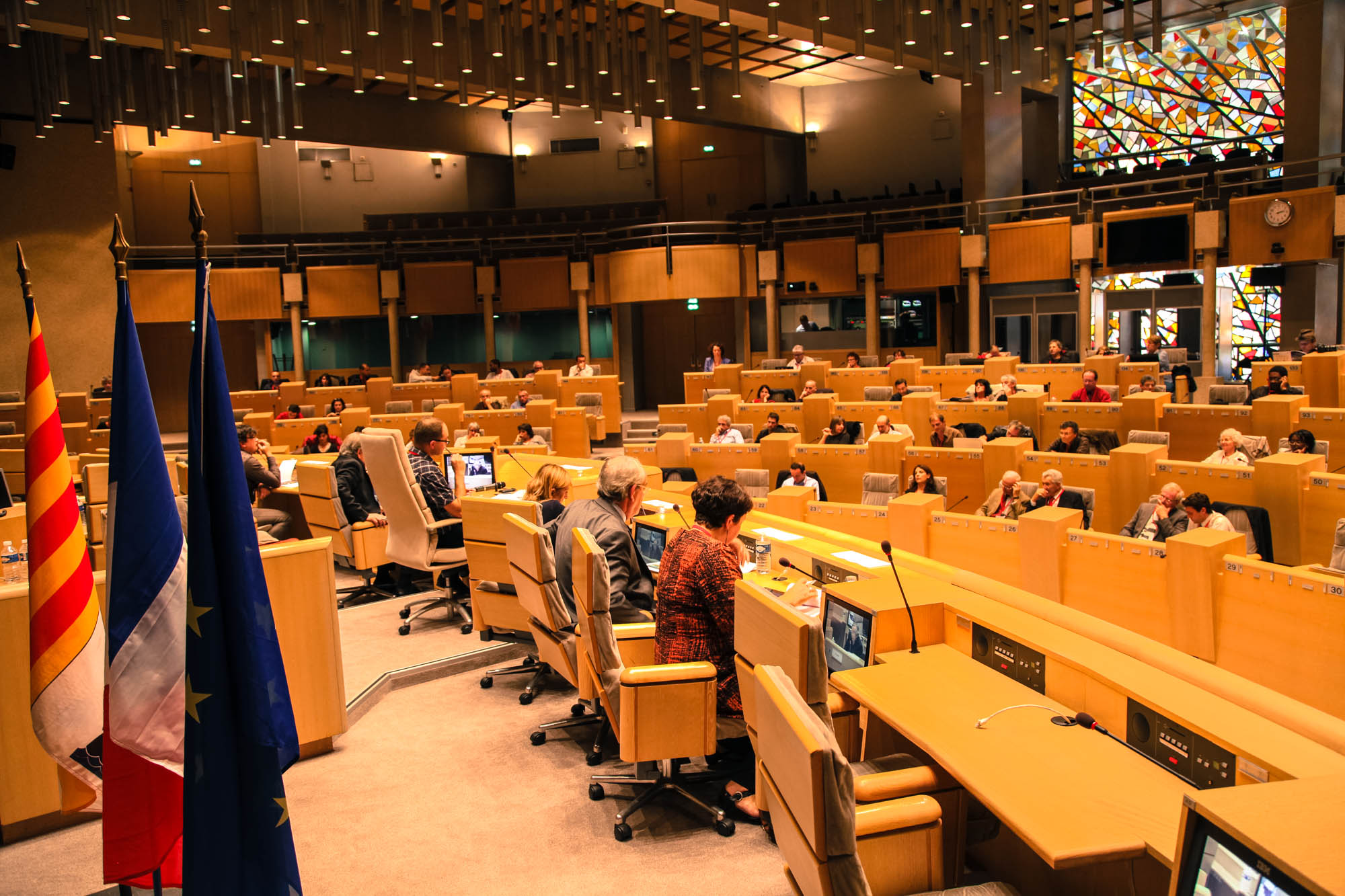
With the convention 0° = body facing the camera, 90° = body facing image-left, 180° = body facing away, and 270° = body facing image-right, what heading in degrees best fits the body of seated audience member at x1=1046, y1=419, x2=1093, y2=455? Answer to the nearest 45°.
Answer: approximately 45°

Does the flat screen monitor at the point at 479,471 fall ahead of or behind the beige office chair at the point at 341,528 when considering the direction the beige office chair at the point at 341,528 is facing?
ahead

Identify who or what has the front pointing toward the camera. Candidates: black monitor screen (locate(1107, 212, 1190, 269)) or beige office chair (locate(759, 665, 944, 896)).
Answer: the black monitor screen

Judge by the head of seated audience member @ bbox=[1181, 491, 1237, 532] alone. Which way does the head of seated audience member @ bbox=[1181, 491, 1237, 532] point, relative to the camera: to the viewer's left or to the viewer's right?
to the viewer's left

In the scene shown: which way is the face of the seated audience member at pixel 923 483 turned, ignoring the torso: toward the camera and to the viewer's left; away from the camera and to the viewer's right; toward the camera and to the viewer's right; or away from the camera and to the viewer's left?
toward the camera and to the viewer's left

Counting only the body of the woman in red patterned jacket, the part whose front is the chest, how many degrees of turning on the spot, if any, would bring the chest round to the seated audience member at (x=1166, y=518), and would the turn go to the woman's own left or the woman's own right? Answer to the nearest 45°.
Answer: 0° — they already face them

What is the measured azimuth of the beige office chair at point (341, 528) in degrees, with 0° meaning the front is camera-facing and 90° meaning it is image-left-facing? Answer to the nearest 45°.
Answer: approximately 225°

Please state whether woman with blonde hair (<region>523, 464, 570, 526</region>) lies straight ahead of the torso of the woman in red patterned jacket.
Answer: no

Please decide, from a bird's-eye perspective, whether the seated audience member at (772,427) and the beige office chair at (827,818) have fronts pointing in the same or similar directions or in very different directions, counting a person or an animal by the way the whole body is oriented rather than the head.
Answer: very different directions

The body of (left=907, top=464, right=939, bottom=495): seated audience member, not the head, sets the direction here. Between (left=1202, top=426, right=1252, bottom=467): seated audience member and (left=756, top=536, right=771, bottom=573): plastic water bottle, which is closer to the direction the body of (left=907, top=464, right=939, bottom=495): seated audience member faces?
the plastic water bottle

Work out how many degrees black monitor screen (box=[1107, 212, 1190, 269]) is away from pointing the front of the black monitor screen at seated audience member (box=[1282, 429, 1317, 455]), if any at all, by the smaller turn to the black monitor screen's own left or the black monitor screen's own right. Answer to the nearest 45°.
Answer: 0° — it already faces them

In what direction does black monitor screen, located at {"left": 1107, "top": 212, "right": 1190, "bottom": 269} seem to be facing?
toward the camera

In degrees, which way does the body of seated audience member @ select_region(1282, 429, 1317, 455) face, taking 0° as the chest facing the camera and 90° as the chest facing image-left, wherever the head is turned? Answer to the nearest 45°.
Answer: approximately 45°

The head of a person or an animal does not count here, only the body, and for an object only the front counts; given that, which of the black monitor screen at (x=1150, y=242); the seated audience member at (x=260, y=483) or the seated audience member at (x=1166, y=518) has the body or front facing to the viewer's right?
the seated audience member at (x=260, y=483)

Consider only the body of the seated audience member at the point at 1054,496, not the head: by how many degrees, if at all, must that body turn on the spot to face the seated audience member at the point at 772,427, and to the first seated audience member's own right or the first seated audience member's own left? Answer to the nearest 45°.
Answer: approximately 90° to the first seated audience member's own right

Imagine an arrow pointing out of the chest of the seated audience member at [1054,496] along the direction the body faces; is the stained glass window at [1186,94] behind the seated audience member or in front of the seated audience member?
behind

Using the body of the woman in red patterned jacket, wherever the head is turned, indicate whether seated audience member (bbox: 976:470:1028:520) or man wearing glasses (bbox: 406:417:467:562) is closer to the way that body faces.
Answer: the seated audience member

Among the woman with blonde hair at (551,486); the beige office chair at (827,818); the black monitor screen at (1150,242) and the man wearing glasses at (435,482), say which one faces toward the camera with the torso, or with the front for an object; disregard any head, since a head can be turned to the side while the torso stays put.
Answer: the black monitor screen

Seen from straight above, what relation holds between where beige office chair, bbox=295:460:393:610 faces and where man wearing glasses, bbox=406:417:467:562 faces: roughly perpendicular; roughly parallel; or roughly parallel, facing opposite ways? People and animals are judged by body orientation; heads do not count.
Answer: roughly parallel

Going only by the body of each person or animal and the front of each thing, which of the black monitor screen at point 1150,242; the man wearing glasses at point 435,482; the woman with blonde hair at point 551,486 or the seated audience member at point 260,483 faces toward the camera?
the black monitor screen

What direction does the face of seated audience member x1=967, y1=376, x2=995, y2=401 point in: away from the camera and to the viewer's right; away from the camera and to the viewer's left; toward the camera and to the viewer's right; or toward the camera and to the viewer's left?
toward the camera and to the viewer's left

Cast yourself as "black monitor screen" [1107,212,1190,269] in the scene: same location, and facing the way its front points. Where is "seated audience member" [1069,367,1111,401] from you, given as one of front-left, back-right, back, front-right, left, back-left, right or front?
front

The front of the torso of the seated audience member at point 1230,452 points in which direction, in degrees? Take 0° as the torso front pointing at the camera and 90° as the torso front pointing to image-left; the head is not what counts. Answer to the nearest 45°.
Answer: approximately 45°
